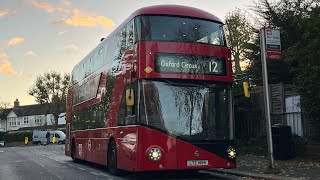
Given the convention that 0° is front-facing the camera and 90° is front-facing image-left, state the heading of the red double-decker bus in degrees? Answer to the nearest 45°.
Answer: approximately 315°
